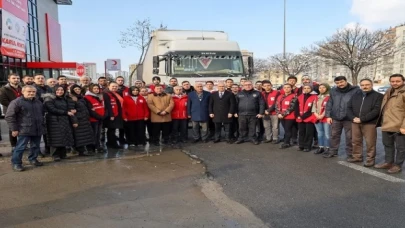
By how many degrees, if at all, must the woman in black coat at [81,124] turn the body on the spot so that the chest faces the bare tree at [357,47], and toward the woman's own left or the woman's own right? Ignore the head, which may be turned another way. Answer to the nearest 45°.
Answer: approximately 90° to the woman's own left

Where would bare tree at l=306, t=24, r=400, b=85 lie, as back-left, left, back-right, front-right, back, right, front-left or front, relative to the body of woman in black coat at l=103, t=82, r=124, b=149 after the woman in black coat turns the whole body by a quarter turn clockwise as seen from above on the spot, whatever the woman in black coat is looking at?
back

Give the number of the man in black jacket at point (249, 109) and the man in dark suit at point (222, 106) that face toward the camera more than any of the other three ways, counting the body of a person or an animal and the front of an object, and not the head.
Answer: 2

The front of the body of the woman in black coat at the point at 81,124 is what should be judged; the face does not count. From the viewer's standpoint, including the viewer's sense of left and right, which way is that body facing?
facing the viewer and to the right of the viewer

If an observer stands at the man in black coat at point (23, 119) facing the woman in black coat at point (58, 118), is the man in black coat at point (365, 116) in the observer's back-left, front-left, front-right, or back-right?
front-right

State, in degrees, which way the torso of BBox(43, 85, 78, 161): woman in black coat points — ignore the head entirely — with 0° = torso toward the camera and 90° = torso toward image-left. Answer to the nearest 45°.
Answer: approximately 315°

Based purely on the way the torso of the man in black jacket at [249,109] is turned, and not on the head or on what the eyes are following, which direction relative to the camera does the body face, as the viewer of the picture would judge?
toward the camera

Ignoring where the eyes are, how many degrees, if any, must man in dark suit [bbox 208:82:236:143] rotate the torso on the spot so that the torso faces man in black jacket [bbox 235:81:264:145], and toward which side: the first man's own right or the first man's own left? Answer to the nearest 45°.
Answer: approximately 90° to the first man's own left

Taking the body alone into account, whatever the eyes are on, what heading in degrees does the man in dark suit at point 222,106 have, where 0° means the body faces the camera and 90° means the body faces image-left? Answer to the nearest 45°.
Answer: approximately 0°

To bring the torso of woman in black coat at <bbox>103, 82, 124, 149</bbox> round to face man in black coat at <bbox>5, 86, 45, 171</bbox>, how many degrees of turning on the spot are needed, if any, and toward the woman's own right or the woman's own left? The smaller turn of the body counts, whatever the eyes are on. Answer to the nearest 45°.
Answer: approximately 90° to the woman's own right

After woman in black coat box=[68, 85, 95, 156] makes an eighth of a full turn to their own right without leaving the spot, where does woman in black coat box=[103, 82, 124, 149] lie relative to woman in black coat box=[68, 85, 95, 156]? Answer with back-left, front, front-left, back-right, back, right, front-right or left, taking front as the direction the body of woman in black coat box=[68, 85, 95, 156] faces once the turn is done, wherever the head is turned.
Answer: back-left

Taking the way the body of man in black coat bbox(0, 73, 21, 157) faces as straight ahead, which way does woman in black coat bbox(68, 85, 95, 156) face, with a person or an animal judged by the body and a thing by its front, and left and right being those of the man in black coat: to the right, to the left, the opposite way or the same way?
the same way

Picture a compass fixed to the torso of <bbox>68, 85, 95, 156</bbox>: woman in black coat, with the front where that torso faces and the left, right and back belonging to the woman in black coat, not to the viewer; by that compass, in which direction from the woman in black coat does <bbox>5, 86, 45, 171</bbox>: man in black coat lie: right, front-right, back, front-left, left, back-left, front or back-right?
right

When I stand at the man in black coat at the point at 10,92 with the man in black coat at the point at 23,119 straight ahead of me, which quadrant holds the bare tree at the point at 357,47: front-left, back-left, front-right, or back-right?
back-left
